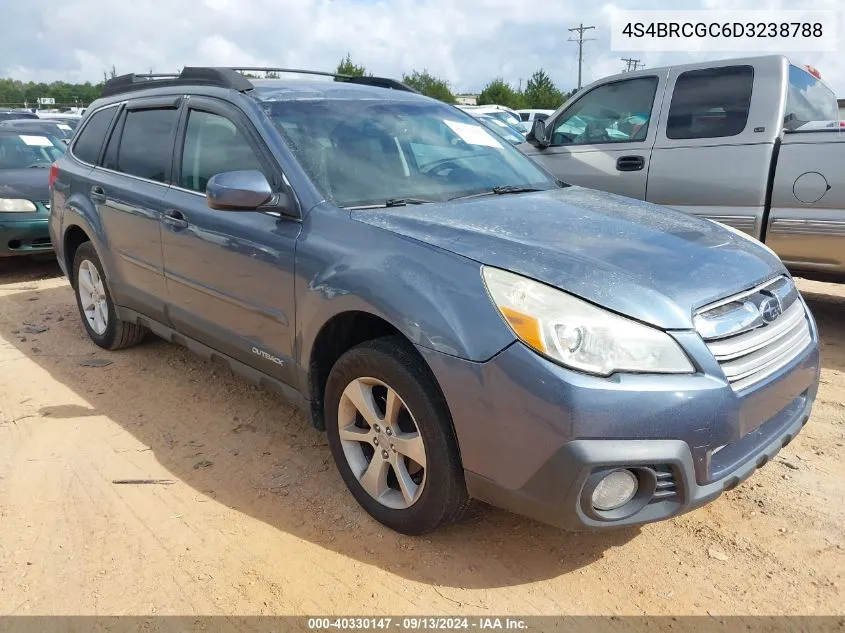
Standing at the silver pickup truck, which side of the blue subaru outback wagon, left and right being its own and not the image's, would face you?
left

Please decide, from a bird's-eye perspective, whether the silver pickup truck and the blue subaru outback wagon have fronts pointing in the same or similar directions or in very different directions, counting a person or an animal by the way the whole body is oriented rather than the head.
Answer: very different directions

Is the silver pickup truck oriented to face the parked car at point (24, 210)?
yes

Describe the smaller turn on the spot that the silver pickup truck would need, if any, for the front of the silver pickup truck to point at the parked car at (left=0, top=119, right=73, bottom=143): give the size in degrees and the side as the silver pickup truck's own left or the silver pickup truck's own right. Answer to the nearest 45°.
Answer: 0° — it already faces it

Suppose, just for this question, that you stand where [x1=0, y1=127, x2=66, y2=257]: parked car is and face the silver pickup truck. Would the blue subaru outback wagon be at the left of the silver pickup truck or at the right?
right

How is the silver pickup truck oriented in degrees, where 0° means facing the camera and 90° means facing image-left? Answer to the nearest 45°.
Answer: approximately 90°

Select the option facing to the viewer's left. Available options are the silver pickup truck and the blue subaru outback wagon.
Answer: the silver pickup truck

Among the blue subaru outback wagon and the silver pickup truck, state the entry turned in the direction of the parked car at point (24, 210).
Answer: the silver pickup truck

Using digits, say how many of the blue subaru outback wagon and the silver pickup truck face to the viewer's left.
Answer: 1

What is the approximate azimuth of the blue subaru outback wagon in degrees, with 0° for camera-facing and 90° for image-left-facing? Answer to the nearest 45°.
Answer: approximately 315°

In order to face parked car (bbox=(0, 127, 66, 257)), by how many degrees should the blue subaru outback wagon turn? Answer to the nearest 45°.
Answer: approximately 180°

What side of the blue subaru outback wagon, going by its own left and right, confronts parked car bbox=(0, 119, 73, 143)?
back
